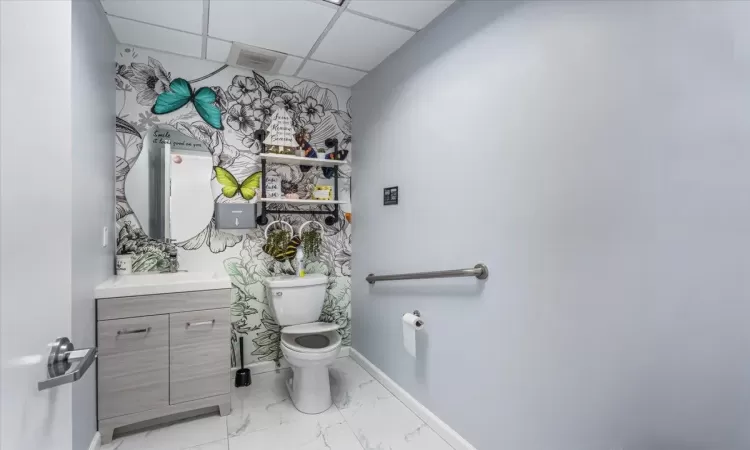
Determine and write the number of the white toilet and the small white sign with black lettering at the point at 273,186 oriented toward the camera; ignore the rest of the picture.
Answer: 2

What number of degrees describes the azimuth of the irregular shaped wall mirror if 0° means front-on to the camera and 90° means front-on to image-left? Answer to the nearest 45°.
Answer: approximately 0°

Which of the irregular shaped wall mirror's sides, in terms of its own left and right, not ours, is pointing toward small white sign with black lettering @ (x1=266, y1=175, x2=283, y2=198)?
left

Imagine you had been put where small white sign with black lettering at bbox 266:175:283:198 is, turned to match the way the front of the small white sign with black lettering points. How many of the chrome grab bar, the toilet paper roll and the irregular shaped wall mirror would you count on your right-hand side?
1

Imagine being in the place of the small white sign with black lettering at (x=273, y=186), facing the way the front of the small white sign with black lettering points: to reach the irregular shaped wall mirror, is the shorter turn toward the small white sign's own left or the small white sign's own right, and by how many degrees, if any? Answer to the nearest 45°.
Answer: approximately 90° to the small white sign's own right

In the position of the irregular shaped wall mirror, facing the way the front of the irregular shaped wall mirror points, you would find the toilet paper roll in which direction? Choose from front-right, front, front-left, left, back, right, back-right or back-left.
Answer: front-left
